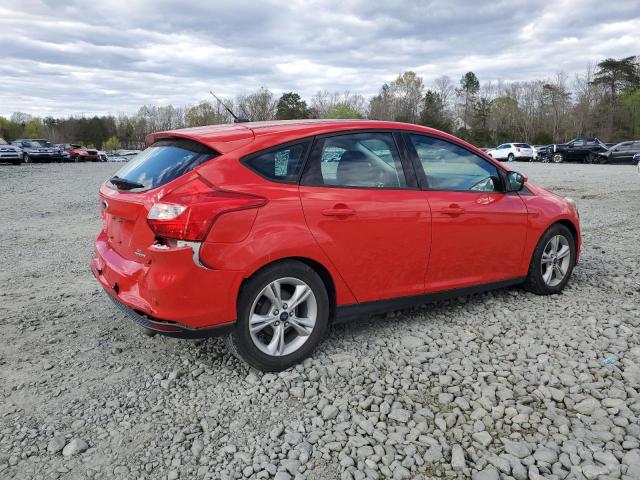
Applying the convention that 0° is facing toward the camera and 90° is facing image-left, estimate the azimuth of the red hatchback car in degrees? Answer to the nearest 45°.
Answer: approximately 225°

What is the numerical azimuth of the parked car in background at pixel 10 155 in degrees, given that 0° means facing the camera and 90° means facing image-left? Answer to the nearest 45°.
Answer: approximately 315°

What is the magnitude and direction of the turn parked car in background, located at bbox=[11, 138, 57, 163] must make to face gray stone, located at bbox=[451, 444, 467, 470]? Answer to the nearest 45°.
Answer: approximately 45° to its right

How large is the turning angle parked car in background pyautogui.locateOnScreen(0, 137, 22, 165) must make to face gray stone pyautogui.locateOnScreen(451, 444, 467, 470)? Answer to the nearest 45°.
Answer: approximately 45° to its right

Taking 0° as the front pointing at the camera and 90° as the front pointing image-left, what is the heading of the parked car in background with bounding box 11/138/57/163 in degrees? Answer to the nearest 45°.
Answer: approximately 315°

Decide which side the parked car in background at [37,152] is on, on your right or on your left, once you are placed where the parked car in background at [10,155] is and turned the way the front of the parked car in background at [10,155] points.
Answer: on your left

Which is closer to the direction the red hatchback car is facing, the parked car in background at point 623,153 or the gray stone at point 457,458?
the parked car in background

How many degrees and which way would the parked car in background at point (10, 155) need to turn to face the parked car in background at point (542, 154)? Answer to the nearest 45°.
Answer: approximately 45° to its left

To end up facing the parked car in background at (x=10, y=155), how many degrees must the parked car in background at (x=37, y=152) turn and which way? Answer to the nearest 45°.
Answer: approximately 45° to its right
